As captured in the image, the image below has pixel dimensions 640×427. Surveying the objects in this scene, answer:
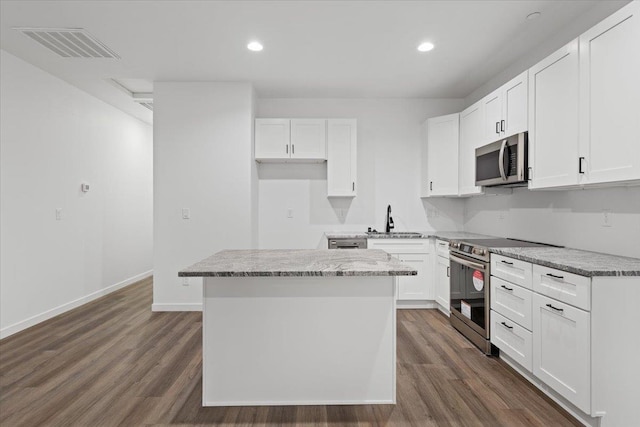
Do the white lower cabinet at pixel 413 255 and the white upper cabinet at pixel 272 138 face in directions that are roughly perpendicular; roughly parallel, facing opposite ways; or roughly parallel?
roughly parallel

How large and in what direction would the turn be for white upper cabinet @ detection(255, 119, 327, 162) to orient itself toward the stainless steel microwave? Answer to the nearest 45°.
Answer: approximately 45° to its left

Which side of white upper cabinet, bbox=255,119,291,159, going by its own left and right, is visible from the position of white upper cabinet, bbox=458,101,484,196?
left

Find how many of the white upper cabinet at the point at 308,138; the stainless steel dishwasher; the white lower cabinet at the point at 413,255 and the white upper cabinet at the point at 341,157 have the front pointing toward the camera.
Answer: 4

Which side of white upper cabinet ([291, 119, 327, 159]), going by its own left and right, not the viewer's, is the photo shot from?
front

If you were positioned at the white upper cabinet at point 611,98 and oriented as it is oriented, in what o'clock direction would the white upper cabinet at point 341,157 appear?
the white upper cabinet at point 341,157 is roughly at 2 o'clock from the white upper cabinet at point 611,98.

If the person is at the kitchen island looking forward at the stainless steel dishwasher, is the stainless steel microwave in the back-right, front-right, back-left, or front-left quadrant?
front-right

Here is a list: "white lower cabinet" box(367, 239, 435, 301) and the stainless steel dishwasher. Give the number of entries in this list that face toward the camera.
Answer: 2

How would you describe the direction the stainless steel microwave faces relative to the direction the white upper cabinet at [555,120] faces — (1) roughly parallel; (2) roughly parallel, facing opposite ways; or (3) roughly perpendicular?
roughly parallel

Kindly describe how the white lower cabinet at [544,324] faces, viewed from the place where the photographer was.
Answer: facing the viewer and to the left of the viewer

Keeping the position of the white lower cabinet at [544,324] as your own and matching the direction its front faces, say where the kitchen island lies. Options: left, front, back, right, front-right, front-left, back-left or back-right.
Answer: front

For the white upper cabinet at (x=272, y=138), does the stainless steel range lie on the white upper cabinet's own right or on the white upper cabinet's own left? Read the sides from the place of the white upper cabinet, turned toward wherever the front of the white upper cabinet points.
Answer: on the white upper cabinet's own left

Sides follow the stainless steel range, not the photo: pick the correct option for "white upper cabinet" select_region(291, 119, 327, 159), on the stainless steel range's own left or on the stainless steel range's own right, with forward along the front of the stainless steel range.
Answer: on the stainless steel range's own right

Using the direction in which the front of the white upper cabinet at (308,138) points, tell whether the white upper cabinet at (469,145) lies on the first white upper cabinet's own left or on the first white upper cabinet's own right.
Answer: on the first white upper cabinet's own left

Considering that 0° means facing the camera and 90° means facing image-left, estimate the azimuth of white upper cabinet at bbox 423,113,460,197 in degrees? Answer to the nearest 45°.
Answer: approximately 45°

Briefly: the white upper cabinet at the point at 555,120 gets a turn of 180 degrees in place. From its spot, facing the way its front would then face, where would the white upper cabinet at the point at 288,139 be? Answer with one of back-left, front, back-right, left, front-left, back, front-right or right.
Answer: back-left
